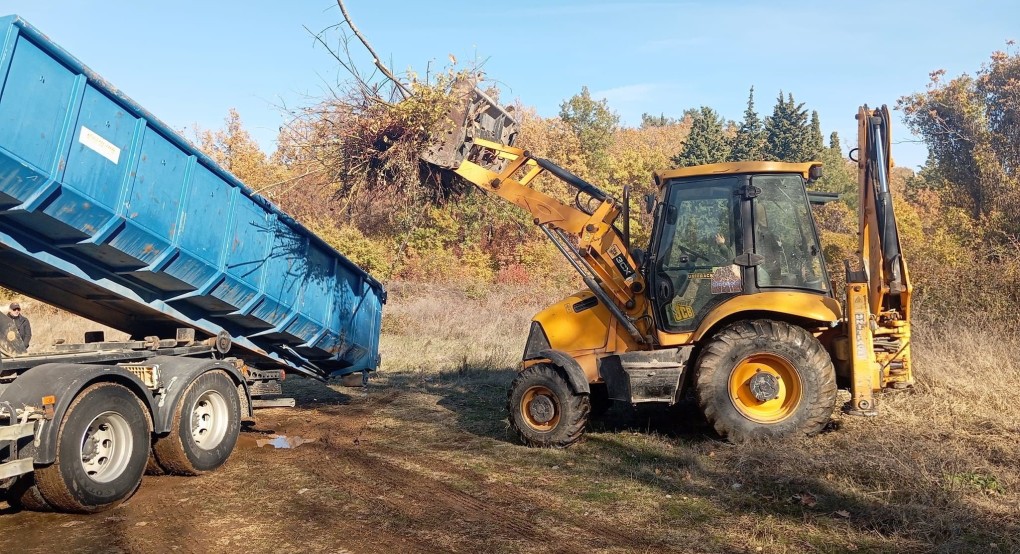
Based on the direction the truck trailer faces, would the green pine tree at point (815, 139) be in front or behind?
behind

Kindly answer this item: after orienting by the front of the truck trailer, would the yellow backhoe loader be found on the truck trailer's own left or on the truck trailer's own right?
on the truck trailer's own left

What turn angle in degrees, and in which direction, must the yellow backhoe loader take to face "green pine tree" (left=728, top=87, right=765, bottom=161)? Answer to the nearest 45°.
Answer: approximately 90° to its right

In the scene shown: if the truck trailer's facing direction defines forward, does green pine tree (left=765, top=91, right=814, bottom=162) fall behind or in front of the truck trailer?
behind

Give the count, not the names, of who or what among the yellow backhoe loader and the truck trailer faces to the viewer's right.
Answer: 0

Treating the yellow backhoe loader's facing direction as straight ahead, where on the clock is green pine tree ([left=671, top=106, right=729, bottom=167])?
The green pine tree is roughly at 3 o'clock from the yellow backhoe loader.

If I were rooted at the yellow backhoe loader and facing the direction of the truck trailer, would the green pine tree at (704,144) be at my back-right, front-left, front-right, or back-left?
back-right

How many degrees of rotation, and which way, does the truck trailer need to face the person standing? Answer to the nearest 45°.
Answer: approximately 90° to its right

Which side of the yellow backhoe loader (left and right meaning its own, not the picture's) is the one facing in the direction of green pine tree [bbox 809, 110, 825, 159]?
right

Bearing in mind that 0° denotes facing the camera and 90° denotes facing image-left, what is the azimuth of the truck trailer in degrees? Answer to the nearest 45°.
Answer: approximately 45°

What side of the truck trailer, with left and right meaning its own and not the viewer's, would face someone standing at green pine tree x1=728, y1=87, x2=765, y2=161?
back

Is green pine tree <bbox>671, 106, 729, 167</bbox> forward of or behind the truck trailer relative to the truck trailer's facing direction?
behind

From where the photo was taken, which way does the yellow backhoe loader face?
to the viewer's left
